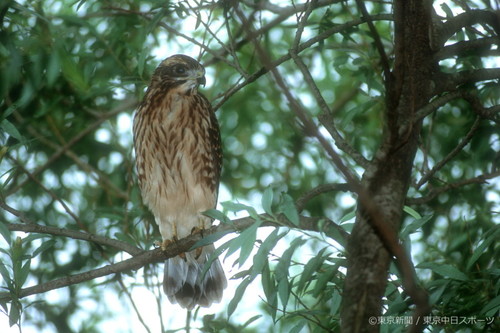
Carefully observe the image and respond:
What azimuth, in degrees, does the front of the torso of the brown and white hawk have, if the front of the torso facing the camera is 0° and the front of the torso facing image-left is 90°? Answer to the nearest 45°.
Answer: approximately 0°

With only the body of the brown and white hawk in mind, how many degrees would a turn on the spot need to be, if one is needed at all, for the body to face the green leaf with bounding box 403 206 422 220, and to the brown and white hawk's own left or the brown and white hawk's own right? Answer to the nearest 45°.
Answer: approximately 45° to the brown and white hawk's own left
